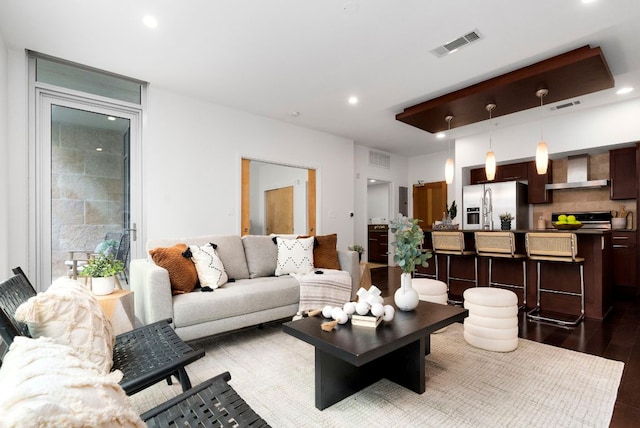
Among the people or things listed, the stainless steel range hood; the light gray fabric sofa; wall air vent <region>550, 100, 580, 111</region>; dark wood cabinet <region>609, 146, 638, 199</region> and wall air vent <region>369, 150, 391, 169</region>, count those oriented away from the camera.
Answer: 0

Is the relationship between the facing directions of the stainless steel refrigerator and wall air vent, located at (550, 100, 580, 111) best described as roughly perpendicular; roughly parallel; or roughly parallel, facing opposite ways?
roughly parallel

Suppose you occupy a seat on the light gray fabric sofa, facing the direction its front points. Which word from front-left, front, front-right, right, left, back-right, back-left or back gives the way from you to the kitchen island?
front-left

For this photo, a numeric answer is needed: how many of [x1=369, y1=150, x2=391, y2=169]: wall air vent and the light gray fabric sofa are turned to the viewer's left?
0

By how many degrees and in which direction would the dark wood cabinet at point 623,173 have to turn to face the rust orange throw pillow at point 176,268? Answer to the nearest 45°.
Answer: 0° — it already faces it

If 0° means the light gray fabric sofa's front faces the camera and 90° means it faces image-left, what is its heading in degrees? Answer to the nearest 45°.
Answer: approximately 315°

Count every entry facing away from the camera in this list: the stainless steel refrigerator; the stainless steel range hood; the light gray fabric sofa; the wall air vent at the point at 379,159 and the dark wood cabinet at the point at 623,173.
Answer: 0

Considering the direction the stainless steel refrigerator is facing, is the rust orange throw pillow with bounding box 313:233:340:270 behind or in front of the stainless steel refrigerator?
in front

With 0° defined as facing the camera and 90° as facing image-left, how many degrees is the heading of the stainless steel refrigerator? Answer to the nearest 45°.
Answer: approximately 45°

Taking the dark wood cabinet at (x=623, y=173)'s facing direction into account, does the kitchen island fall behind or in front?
in front

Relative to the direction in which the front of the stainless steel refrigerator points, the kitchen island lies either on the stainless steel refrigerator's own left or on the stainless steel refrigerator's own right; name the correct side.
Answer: on the stainless steel refrigerator's own left

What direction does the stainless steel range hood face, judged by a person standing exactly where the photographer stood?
facing the viewer and to the left of the viewer

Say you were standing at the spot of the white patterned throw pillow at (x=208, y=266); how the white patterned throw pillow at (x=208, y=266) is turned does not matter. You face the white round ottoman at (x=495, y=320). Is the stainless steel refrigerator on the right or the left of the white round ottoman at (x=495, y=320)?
left

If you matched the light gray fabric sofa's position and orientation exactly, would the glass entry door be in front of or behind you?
behind

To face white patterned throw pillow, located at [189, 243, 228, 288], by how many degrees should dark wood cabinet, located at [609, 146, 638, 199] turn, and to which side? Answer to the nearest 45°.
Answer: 0° — it already faces it
